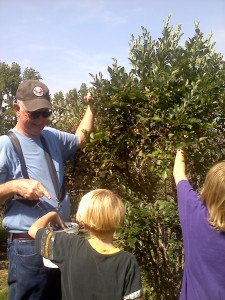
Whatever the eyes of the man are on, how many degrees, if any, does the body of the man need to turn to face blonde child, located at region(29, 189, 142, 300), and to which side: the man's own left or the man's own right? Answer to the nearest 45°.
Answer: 0° — they already face them

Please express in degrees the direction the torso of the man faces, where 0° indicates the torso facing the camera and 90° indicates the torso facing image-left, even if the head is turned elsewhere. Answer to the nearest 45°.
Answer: approximately 315°

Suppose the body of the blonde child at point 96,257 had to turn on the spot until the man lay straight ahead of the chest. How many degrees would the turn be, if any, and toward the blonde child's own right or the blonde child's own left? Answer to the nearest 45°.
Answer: approximately 45° to the blonde child's own left

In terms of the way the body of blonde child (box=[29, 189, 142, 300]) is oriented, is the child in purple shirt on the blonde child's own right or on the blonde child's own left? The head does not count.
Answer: on the blonde child's own right

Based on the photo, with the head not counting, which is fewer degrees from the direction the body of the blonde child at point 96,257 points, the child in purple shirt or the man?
the man

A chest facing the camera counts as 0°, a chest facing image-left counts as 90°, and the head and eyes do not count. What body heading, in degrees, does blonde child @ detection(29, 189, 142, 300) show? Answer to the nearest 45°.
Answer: approximately 180°

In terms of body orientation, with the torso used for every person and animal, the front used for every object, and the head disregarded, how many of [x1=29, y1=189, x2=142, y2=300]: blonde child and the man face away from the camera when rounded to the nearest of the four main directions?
1
